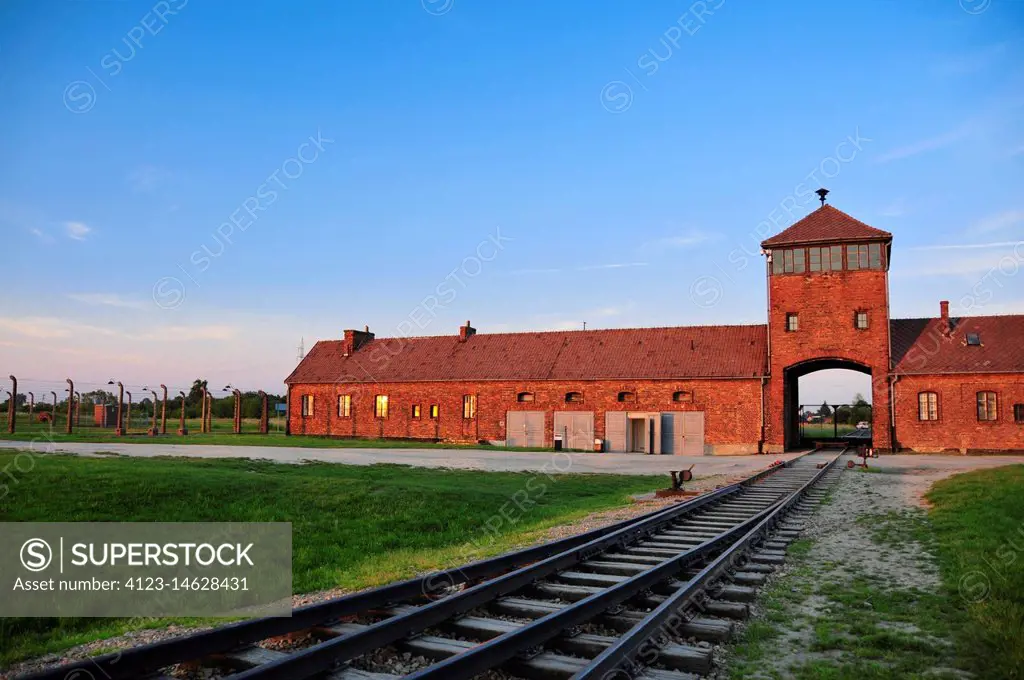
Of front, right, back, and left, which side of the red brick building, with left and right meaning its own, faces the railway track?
front

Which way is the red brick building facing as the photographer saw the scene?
facing the viewer
